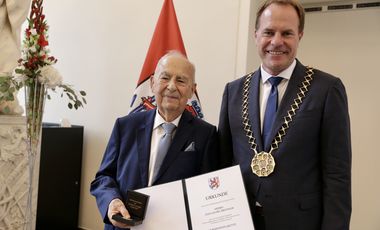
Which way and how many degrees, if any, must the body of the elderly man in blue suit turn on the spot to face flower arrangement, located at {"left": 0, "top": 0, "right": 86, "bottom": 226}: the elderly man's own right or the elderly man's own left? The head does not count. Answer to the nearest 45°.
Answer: approximately 135° to the elderly man's own right

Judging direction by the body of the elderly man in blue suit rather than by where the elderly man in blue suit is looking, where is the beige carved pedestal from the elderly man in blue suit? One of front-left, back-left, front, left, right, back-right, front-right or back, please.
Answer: back-right

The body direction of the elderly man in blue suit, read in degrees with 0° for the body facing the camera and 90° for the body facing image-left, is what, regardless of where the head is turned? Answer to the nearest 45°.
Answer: approximately 0°

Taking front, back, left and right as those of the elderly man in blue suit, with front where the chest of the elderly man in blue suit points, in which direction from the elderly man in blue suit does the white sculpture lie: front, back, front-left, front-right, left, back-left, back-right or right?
back-right

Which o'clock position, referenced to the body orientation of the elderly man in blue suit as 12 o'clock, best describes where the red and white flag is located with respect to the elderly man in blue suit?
The red and white flag is roughly at 6 o'clock from the elderly man in blue suit.
